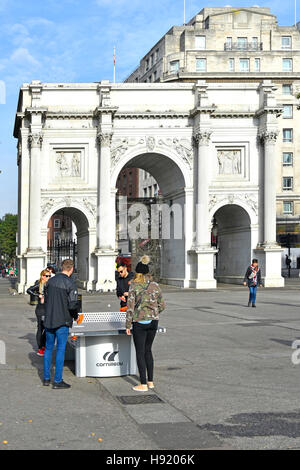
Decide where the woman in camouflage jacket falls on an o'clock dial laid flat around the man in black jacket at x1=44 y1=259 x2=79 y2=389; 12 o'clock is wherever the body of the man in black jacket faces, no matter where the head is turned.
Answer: The woman in camouflage jacket is roughly at 2 o'clock from the man in black jacket.

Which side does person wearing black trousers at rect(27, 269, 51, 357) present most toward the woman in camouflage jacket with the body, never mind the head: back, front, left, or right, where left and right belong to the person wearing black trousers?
front

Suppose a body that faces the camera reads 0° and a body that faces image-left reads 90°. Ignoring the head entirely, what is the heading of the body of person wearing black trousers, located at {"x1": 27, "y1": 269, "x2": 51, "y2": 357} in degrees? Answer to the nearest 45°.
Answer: approximately 315°

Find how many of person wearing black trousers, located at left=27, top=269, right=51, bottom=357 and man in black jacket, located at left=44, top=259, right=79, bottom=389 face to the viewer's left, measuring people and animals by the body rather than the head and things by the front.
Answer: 0

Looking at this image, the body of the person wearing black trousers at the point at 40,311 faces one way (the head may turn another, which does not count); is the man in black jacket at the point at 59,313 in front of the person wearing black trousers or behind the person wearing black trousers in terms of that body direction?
in front

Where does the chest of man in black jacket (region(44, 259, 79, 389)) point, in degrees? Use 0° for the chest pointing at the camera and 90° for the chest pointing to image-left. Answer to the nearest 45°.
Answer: approximately 225°

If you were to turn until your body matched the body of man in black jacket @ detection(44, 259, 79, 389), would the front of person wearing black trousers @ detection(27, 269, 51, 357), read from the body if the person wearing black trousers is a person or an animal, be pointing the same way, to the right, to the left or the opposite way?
to the right

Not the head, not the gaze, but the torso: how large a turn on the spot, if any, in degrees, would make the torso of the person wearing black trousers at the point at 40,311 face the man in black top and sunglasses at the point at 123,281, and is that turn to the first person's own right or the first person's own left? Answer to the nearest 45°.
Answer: approximately 45° to the first person's own left

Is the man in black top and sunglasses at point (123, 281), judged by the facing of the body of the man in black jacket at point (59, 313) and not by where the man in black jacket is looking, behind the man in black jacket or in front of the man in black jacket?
in front

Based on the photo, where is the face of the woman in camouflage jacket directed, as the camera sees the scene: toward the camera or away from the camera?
away from the camera
